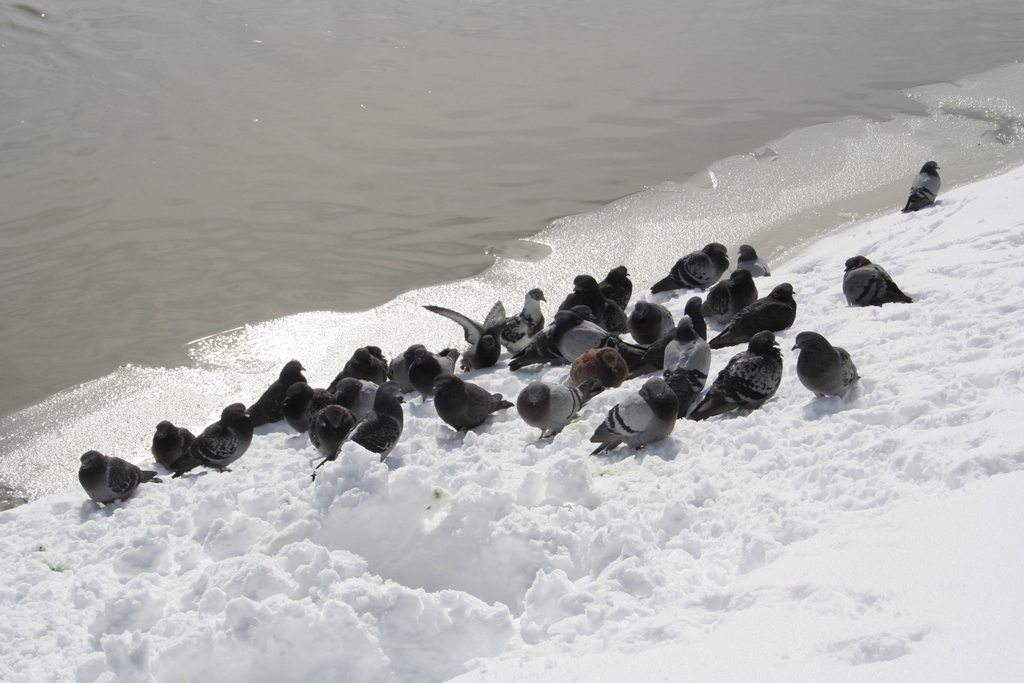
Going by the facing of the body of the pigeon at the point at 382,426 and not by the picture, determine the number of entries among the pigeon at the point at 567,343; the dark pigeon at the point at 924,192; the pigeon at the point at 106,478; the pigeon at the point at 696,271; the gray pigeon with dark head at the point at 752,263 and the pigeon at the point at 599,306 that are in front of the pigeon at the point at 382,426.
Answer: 5

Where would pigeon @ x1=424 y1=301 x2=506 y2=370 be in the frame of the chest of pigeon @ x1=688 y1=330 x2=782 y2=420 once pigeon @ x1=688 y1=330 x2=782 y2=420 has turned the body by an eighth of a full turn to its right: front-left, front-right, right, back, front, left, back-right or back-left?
back-left

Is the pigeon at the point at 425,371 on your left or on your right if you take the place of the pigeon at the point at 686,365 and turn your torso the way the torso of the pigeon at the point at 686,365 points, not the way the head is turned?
on your left

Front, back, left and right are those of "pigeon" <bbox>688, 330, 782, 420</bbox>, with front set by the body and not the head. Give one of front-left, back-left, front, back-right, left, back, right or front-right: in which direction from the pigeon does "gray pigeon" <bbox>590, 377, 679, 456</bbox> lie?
back

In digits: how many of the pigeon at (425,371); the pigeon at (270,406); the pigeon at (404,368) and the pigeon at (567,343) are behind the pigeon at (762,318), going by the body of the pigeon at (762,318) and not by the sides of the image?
4

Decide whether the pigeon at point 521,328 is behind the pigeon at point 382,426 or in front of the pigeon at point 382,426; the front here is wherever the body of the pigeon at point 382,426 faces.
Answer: in front

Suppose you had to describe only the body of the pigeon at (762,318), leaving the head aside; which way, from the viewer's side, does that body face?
to the viewer's right

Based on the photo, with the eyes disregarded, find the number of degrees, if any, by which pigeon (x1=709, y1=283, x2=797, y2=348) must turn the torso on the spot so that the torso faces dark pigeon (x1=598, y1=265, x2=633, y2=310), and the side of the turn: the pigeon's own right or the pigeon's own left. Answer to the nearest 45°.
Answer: approximately 135° to the pigeon's own left

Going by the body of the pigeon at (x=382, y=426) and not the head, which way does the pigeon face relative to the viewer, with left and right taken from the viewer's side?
facing away from the viewer and to the right of the viewer
